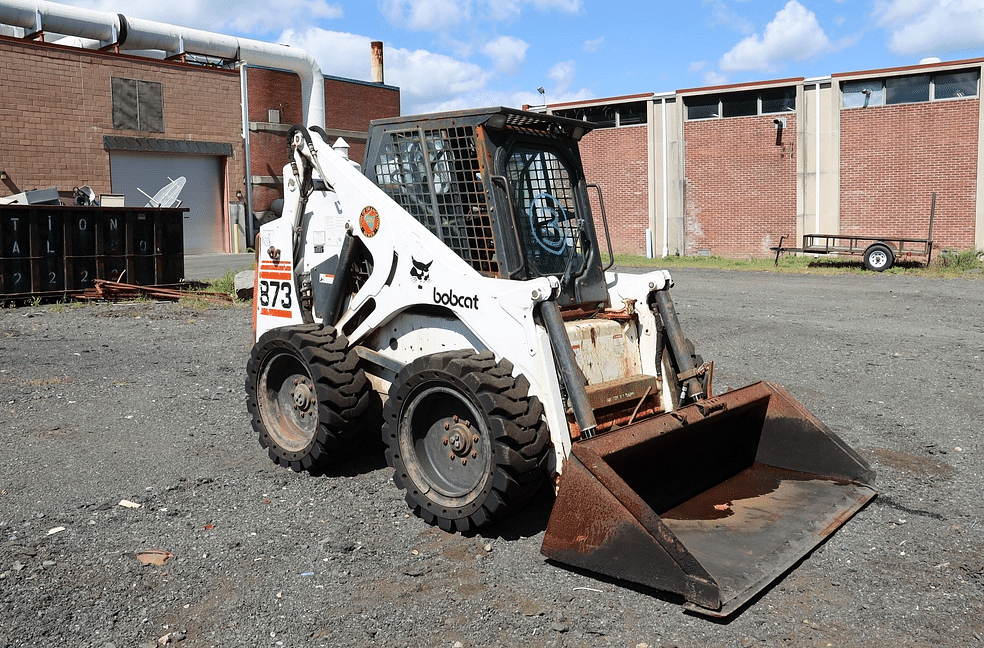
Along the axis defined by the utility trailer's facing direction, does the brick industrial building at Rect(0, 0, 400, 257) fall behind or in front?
in front

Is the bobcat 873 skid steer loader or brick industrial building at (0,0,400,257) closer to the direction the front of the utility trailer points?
the brick industrial building

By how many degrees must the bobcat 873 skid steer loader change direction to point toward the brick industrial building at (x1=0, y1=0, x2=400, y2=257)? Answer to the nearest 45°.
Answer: approximately 180°

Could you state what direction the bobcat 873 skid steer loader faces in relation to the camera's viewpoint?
facing the viewer and to the right of the viewer

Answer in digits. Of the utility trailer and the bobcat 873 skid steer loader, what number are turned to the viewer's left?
1

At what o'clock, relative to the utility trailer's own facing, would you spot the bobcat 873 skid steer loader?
The bobcat 873 skid steer loader is roughly at 9 o'clock from the utility trailer.

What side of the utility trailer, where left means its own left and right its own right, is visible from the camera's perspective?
left

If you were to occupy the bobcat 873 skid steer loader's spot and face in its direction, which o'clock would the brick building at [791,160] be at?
The brick building is roughly at 8 o'clock from the bobcat 873 skid steer loader.
